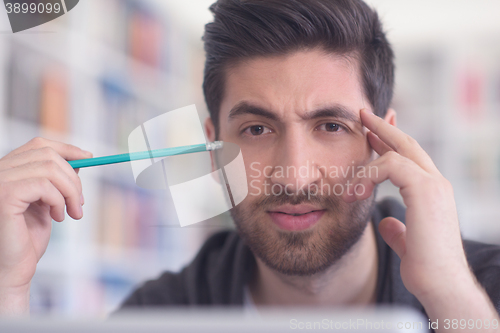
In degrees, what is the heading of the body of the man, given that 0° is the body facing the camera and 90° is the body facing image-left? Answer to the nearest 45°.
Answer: approximately 0°
